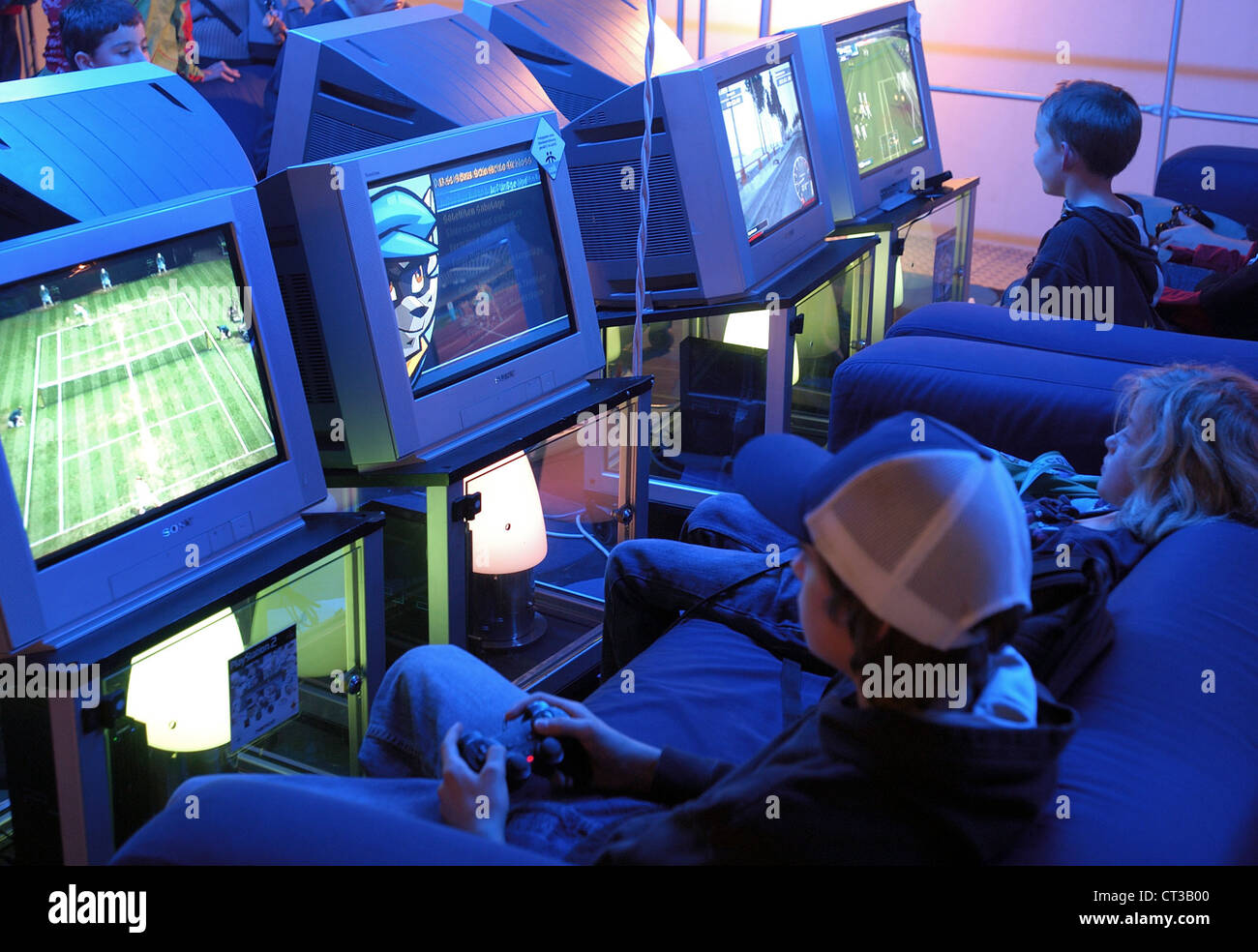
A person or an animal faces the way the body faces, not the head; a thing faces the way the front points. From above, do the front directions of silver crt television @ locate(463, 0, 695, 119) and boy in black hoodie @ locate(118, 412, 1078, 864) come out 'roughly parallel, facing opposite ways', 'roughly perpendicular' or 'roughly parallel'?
roughly parallel

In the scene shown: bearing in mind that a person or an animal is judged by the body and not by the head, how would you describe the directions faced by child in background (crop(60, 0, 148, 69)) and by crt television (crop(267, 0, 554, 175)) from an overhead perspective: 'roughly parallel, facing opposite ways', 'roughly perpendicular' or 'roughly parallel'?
roughly parallel, facing opposite ways

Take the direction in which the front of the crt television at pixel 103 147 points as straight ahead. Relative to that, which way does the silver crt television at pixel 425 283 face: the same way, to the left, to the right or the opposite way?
the opposite way

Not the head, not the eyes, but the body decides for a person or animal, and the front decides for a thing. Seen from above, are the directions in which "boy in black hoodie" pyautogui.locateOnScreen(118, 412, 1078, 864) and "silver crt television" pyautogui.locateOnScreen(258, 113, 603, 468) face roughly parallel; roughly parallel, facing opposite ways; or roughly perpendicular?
roughly parallel, facing opposite ways

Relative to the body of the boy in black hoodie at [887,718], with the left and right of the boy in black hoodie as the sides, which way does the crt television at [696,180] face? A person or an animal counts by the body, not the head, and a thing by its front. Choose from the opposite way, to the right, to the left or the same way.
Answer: the opposite way

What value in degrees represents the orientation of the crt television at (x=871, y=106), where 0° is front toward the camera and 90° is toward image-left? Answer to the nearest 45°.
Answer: approximately 315°

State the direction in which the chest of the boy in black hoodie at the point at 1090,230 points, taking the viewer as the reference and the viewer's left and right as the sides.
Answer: facing away from the viewer and to the left of the viewer

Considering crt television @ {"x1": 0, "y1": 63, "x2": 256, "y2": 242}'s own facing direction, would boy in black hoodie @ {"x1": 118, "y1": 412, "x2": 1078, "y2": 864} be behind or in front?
behind

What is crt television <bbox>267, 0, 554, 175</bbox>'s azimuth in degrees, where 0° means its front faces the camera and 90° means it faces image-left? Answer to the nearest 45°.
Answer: approximately 135°

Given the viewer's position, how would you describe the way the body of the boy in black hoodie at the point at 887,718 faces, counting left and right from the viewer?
facing away from the viewer and to the left of the viewer

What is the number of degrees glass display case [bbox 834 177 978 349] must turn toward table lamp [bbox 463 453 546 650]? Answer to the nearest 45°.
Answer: approximately 45° to its right

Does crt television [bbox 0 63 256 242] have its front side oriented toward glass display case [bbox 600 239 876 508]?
no

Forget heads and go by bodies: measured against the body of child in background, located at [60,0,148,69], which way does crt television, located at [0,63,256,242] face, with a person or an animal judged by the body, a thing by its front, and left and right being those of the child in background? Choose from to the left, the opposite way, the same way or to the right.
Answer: the opposite way

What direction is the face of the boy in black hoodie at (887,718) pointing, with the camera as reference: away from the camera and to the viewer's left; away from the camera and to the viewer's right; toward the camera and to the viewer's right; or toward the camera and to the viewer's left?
away from the camera and to the viewer's left

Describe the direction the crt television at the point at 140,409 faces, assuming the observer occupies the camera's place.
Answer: facing the viewer and to the right of the viewer

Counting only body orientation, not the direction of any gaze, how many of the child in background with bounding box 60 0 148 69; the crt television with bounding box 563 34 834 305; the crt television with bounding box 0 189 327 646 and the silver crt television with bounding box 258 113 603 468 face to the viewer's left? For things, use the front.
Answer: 0

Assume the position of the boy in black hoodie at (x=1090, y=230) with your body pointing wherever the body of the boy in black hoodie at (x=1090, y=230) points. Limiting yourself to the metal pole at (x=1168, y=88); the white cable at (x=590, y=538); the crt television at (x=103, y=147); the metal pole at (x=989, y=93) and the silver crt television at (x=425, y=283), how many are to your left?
3

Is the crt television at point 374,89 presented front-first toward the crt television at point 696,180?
no
